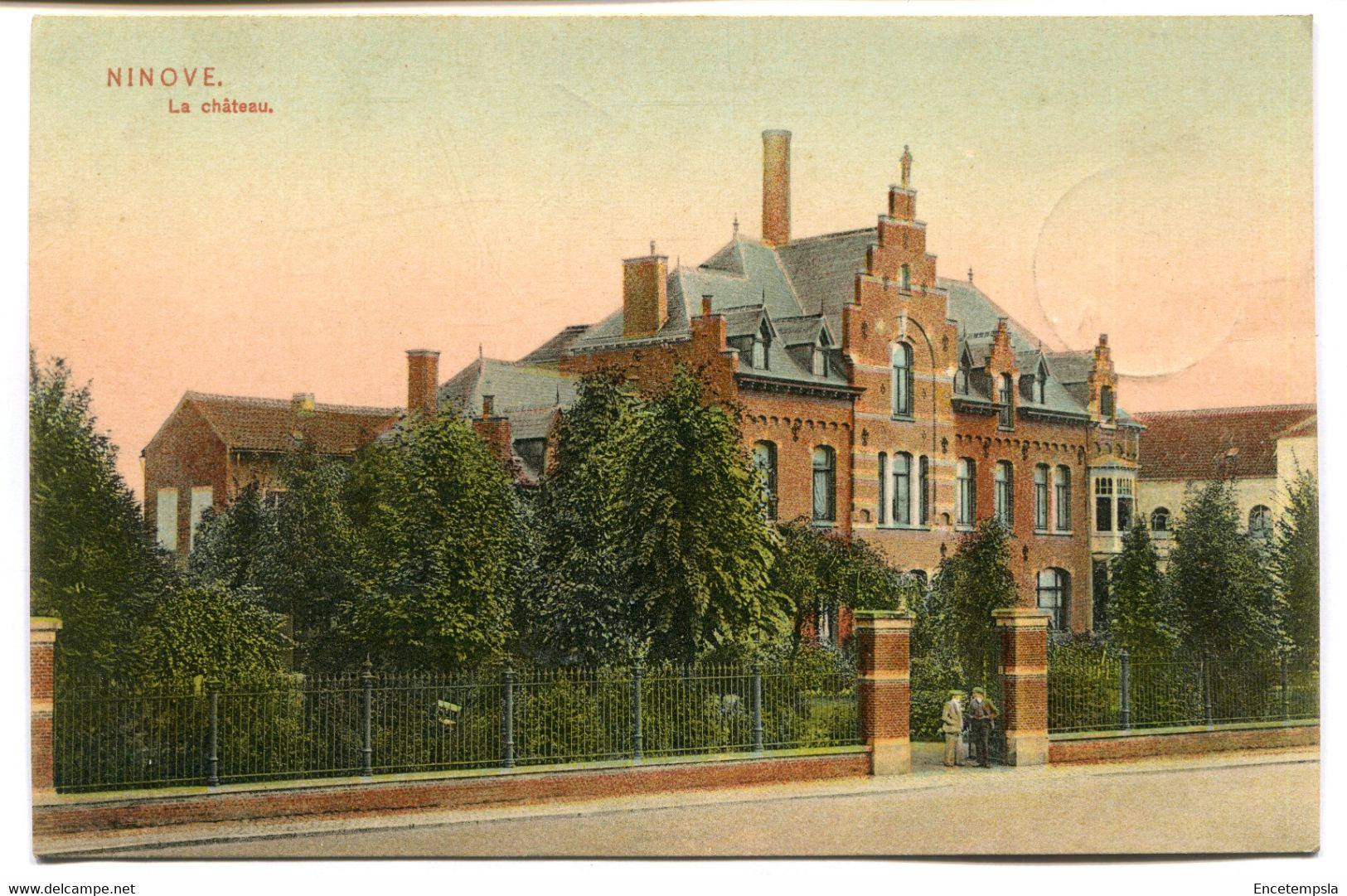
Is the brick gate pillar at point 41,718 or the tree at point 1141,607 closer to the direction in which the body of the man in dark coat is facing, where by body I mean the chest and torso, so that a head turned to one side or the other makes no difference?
the brick gate pillar

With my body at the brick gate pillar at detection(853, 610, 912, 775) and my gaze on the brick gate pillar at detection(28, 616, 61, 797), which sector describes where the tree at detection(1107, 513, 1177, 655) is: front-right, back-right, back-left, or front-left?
back-right

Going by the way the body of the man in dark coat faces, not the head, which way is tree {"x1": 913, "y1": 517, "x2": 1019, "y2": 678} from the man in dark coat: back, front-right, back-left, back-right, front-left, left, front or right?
back-right

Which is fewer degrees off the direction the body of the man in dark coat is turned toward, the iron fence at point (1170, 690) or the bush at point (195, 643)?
the bush

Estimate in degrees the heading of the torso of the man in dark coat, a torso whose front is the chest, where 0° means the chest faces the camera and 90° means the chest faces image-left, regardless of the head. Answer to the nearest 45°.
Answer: approximately 45°

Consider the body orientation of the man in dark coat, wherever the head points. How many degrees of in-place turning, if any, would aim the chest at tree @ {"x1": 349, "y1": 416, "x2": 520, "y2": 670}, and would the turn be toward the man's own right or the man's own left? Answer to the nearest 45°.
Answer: approximately 45° to the man's own right

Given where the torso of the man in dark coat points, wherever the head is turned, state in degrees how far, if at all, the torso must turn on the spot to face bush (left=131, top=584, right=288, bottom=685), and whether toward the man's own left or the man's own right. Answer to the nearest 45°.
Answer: approximately 90° to the man's own right

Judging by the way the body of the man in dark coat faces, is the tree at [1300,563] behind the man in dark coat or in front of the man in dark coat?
behind

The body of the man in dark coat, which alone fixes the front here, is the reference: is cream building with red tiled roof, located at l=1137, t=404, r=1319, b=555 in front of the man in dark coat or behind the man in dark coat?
behind

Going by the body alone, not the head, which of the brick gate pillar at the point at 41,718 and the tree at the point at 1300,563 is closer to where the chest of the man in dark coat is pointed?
the brick gate pillar
